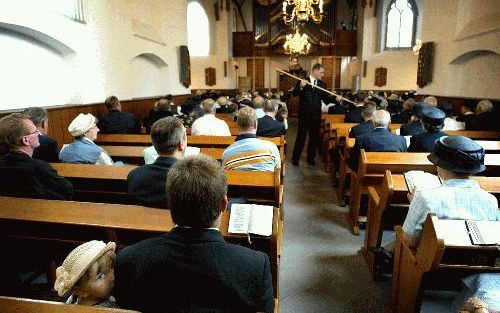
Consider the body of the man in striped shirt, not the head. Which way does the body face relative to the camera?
away from the camera

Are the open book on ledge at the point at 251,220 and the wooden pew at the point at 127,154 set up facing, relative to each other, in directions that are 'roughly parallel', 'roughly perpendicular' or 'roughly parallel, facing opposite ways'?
roughly parallel, facing opposite ways

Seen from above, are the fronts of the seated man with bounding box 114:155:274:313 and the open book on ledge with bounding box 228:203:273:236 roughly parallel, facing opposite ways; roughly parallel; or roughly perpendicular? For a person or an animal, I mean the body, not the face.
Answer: roughly parallel, facing opposite ways

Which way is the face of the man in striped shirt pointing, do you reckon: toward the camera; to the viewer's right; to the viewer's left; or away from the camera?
away from the camera

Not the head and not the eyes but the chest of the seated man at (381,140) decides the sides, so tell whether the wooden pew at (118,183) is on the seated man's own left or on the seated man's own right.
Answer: on the seated man's own left

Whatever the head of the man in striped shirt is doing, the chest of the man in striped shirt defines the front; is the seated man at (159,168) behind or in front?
behind

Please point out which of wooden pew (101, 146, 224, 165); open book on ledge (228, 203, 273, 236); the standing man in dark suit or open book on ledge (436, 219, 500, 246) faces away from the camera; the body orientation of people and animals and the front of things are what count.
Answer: the wooden pew

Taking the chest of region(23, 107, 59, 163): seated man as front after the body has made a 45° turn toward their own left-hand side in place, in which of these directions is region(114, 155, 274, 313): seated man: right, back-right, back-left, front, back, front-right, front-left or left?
back

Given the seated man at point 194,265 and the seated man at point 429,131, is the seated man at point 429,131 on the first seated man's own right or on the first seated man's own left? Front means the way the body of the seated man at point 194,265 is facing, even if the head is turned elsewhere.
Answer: on the first seated man's own right

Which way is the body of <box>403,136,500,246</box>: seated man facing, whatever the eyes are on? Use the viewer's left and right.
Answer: facing away from the viewer

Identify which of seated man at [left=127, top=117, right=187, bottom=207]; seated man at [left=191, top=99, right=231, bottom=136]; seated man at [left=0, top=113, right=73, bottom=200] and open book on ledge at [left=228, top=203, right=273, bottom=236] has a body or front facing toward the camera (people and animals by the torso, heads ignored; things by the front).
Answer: the open book on ledge

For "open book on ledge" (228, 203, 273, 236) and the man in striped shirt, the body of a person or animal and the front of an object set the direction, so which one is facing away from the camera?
the man in striped shirt

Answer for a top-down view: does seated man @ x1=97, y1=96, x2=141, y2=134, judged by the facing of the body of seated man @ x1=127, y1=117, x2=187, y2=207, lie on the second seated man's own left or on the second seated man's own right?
on the second seated man's own left

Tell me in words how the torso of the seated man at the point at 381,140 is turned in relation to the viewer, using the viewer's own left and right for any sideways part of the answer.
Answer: facing away from the viewer

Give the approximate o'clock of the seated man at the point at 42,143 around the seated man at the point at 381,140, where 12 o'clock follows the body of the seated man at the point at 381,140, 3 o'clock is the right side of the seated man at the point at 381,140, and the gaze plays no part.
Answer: the seated man at the point at 42,143 is roughly at 8 o'clock from the seated man at the point at 381,140.

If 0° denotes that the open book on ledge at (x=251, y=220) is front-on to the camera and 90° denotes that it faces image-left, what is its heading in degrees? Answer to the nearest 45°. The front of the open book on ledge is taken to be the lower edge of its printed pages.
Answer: approximately 0°

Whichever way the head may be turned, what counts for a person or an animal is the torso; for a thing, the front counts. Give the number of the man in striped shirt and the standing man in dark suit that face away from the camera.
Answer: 1
